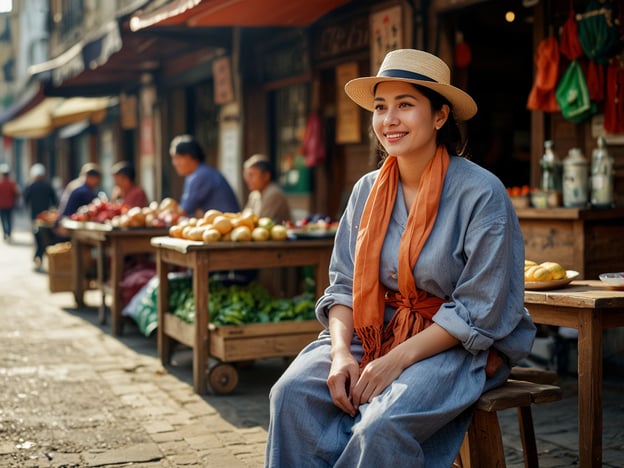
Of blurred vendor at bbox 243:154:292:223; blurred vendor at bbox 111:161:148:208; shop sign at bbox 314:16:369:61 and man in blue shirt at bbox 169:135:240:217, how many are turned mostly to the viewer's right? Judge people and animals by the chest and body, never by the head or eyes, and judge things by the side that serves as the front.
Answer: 0

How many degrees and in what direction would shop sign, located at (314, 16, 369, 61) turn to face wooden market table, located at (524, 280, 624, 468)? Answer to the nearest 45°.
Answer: approximately 45° to its left

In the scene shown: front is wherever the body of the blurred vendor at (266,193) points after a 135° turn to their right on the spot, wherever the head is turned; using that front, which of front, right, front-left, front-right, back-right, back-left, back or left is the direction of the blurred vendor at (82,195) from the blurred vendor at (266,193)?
front-left

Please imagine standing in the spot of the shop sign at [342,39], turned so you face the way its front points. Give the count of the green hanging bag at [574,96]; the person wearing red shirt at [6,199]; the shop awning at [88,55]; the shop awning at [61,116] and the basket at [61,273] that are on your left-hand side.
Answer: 1

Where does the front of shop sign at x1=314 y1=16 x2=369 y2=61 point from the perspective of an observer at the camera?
facing the viewer and to the left of the viewer

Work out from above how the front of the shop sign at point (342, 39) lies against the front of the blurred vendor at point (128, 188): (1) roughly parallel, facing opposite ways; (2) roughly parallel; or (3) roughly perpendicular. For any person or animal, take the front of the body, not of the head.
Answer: roughly parallel

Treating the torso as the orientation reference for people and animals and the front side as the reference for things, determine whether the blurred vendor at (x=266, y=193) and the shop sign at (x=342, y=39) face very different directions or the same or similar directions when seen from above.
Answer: same or similar directions

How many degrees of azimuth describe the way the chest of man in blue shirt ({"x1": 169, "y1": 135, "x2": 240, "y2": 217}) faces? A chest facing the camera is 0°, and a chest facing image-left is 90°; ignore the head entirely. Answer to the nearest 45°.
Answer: approximately 90°

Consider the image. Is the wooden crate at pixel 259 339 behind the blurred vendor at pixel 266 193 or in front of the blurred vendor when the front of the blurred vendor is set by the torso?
in front

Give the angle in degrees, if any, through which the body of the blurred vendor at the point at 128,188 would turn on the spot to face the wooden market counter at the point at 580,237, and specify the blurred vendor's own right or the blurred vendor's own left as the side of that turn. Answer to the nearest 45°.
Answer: approximately 90° to the blurred vendor's own left

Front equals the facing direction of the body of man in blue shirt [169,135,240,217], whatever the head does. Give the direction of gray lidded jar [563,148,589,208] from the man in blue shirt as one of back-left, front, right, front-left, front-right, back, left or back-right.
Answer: back-left

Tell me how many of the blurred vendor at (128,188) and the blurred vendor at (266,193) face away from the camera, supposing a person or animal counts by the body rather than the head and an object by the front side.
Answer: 0

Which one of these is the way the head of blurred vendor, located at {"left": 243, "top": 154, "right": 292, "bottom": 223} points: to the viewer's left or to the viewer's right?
to the viewer's left

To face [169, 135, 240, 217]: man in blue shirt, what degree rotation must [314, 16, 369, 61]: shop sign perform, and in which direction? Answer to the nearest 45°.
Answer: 0° — it already faces them

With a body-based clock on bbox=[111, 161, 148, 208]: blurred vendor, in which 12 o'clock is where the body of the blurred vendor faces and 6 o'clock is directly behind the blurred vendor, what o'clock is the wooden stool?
The wooden stool is roughly at 10 o'clock from the blurred vendor.
